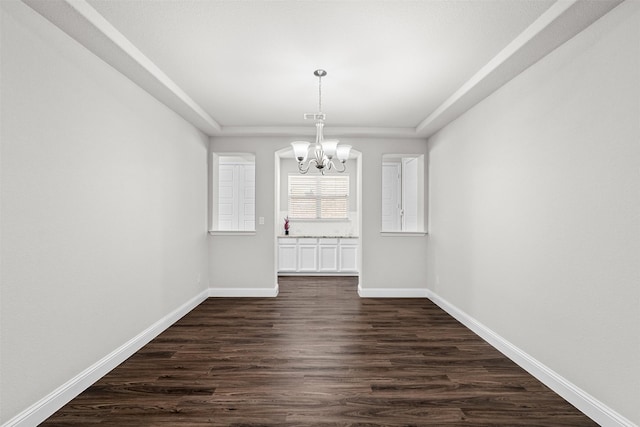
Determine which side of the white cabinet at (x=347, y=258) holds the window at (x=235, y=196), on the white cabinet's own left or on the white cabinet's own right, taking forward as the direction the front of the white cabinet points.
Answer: on the white cabinet's own right

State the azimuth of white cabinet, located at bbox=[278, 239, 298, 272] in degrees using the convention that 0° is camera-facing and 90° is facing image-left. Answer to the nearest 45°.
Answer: approximately 0°

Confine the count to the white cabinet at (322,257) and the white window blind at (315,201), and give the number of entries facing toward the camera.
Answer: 2

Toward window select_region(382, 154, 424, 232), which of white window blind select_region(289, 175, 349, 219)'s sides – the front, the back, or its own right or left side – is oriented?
left

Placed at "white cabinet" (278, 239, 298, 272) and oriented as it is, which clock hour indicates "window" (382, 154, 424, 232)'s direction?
The window is roughly at 9 o'clock from the white cabinet.

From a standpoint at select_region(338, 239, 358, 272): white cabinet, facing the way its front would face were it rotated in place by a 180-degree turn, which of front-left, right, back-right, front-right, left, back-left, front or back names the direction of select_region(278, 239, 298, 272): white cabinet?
left

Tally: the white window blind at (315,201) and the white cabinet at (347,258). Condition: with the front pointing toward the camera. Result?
2

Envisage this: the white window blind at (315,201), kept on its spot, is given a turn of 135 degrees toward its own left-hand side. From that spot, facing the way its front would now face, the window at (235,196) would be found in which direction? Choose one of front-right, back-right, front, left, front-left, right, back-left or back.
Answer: back-left

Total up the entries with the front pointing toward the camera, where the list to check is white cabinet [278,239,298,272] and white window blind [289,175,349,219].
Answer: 2
